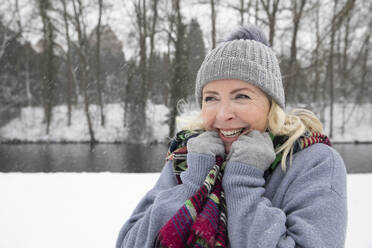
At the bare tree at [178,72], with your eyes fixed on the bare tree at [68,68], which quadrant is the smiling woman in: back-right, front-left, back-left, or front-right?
back-left

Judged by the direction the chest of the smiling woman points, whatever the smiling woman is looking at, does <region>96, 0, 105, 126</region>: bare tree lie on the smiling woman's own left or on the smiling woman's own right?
on the smiling woman's own right

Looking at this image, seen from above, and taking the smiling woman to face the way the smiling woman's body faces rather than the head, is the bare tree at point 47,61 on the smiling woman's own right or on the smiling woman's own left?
on the smiling woman's own right

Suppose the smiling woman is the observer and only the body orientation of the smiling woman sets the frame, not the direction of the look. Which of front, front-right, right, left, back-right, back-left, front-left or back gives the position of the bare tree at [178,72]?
back-right

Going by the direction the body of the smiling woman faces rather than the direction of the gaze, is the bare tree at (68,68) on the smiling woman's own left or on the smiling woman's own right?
on the smiling woman's own right

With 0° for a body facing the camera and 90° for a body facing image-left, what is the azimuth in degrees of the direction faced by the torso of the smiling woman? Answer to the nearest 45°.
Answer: approximately 45°

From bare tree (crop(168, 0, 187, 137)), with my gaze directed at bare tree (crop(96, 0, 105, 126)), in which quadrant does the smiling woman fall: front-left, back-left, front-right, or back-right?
back-left

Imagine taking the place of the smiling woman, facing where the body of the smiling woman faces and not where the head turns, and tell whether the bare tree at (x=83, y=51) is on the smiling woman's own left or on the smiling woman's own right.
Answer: on the smiling woman's own right
